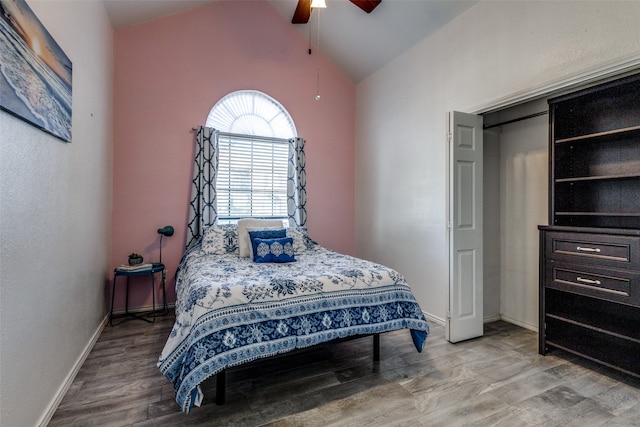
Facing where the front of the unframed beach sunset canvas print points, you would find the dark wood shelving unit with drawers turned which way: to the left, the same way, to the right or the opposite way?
the opposite way

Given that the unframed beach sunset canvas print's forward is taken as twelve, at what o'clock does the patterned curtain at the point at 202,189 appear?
The patterned curtain is roughly at 9 o'clock from the unframed beach sunset canvas print.

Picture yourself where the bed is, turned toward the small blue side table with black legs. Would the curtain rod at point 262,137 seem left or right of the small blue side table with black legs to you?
right

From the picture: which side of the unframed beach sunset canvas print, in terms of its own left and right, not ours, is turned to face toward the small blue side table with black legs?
left

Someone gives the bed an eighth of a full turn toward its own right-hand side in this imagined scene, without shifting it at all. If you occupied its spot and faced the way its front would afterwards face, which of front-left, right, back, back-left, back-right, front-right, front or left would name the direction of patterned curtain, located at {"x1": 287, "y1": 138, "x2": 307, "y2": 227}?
back-right

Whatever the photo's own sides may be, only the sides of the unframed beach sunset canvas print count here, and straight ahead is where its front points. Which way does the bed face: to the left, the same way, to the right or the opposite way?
to the right

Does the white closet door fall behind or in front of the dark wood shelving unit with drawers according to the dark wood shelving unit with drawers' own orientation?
in front

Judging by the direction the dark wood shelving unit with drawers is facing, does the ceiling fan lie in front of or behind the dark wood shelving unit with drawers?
in front

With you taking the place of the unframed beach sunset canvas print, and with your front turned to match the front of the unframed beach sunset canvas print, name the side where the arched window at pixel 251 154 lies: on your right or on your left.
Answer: on your left

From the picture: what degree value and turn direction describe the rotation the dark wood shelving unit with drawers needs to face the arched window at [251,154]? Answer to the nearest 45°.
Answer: approximately 45° to its right

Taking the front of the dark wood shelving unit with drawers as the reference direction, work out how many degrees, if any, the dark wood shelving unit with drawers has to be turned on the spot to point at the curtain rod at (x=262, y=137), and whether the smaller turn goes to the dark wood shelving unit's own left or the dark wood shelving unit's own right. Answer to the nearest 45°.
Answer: approximately 45° to the dark wood shelving unit's own right
